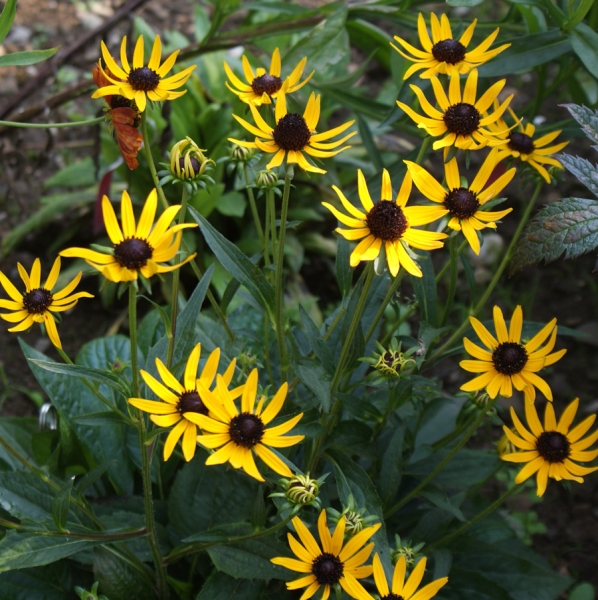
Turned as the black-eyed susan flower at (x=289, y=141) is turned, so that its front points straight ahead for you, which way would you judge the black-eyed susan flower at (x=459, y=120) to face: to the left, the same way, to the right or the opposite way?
the same way

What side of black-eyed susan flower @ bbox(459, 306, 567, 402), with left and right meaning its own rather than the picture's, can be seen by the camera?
front

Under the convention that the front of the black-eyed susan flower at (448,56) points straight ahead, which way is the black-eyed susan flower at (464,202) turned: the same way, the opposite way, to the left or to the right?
the same way

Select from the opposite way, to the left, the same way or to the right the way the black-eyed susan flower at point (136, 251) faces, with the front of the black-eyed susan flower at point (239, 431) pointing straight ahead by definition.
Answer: the same way

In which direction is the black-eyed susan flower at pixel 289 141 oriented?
toward the camera

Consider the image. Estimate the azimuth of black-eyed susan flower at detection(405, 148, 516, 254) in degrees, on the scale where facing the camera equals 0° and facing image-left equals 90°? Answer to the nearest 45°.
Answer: approximately 0°

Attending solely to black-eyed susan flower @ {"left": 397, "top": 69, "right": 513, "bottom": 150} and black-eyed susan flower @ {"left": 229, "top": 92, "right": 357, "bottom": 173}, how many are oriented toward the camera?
2

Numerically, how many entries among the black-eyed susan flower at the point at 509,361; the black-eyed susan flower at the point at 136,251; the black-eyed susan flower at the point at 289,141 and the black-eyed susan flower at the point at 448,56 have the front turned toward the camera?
4

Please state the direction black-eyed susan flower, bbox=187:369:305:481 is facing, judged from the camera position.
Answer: facing the viewer

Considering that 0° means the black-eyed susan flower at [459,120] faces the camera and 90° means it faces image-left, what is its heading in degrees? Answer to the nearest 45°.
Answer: approximately 0°

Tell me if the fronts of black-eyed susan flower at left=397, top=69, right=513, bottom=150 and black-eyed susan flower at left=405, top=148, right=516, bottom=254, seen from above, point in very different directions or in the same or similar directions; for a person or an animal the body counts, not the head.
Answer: same or similar directions

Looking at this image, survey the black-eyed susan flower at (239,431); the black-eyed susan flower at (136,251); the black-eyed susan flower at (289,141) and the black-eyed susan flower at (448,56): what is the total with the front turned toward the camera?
4

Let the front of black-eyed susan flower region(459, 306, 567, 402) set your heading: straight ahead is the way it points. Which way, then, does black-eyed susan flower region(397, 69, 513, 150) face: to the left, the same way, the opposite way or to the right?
the same way
